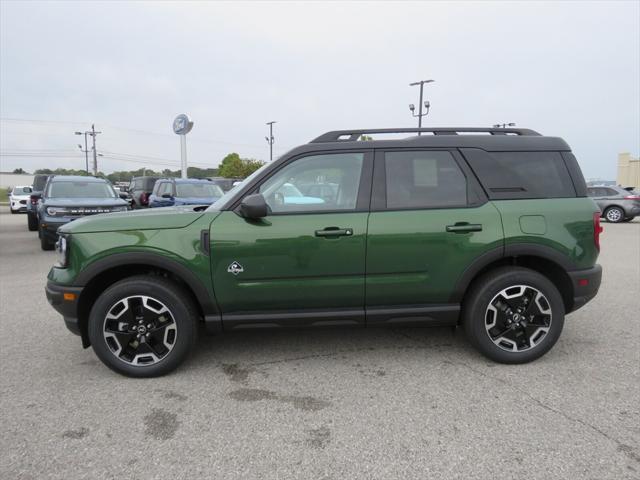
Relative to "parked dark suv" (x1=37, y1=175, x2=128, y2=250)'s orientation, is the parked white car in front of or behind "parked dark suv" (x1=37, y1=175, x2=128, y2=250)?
behind

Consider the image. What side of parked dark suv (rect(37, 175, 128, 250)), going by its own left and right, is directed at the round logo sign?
back

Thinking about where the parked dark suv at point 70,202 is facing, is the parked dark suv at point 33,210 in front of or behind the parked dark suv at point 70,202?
behind

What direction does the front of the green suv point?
to the viewer's left

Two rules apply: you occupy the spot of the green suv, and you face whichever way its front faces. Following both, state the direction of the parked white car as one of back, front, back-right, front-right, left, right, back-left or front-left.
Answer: front-right

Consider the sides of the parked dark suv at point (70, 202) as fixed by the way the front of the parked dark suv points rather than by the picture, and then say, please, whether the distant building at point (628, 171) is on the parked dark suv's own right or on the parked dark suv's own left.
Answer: on the parked dark suv's own left

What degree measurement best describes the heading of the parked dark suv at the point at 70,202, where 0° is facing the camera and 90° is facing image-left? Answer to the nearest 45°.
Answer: approximately 0°

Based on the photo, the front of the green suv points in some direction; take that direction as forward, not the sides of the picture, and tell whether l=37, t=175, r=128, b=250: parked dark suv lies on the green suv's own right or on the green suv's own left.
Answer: on the green suv's own right

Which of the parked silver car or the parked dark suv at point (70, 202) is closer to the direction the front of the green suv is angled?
the parked dark suv

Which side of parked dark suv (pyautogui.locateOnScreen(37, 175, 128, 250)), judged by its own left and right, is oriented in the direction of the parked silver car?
left

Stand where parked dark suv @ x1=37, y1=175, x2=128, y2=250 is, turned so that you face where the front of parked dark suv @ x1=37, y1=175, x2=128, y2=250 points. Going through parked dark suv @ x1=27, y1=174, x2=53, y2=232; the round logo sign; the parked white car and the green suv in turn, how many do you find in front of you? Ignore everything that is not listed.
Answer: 1

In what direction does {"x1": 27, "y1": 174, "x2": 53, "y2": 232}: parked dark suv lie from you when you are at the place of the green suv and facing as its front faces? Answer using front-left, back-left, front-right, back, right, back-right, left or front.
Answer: front-right
